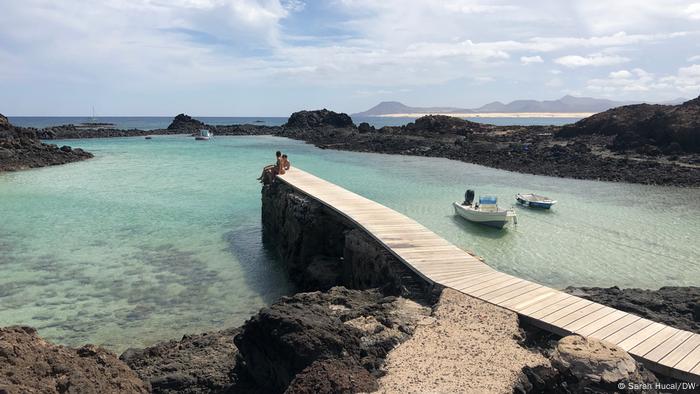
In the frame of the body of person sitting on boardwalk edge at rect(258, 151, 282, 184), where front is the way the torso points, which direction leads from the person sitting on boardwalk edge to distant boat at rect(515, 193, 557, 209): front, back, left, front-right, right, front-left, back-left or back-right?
back

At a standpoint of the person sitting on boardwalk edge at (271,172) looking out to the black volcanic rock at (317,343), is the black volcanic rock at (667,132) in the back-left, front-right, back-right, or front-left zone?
back-left

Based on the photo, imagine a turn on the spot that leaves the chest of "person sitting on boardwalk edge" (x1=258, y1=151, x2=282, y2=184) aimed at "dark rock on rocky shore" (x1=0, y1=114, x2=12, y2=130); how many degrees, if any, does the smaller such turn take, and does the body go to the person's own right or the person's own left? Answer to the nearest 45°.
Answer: approximately 45° to the person's own right

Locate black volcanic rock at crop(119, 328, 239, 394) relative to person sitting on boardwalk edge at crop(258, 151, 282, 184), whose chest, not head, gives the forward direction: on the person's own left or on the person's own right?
on the person's own left

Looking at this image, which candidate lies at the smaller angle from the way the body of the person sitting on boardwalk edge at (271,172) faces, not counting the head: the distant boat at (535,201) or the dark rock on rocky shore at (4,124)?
the dark rock on rocky shore

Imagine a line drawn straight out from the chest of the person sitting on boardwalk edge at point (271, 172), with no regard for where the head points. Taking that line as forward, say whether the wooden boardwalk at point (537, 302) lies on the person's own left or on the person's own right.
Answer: on the person's own left

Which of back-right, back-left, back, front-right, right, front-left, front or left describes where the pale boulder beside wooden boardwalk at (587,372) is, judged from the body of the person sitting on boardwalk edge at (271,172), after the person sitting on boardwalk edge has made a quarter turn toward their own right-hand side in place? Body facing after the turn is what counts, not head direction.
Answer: back

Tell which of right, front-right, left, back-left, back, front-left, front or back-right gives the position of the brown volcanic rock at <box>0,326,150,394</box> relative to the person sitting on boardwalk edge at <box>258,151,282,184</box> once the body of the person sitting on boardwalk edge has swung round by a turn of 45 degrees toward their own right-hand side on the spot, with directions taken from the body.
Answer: back-left

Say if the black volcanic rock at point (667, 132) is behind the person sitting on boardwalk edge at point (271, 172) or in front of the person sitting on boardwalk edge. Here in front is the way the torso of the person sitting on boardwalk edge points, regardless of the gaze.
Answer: behind

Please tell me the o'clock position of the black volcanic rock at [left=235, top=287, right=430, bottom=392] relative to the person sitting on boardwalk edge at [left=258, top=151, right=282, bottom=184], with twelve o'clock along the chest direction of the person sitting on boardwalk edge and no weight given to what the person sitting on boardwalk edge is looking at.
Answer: The black volcanic rock is roughly at 9 o'clock from the person sitting on boardwalk edge.

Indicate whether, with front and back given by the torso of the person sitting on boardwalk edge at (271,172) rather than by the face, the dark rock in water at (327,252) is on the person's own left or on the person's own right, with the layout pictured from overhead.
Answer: on the person's own left

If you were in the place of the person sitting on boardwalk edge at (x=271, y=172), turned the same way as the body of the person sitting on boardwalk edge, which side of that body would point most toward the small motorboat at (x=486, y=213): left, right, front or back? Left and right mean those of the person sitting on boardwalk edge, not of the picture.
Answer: back

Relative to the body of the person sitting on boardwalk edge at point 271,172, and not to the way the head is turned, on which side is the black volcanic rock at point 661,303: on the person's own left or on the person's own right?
on the person's own left

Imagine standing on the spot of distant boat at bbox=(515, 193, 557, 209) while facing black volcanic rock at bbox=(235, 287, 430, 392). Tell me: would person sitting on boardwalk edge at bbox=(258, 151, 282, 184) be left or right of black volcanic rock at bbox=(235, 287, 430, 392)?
right

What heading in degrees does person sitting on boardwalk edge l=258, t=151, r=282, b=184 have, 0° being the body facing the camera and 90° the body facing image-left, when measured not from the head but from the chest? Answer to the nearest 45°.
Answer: approximately 90°
